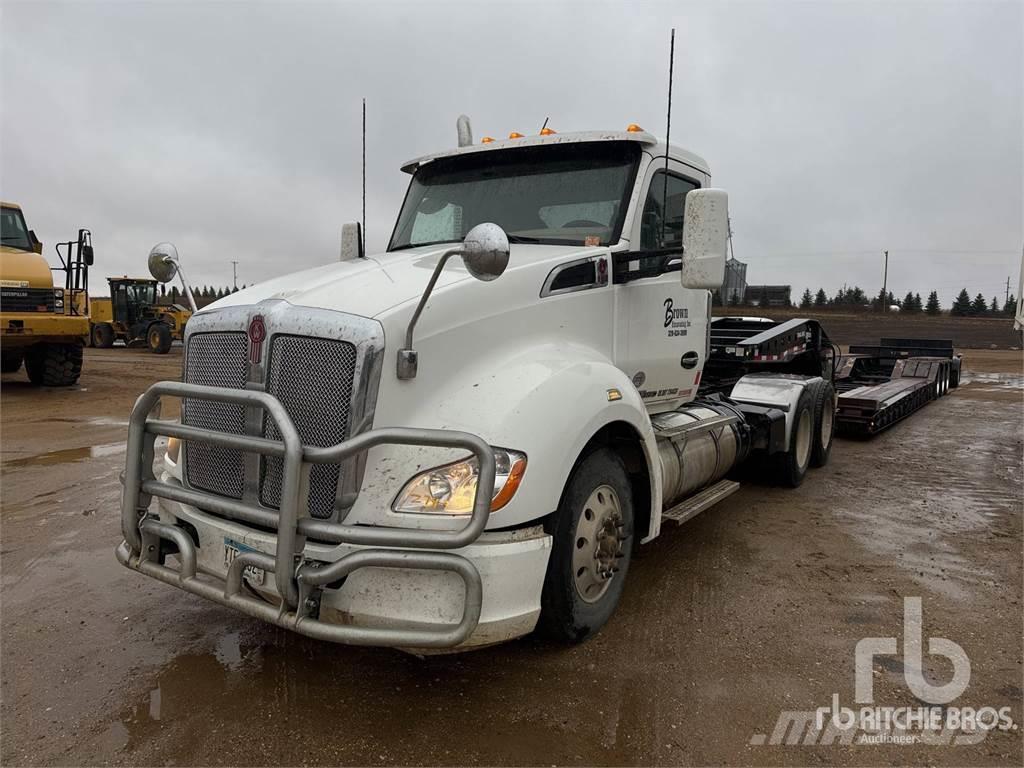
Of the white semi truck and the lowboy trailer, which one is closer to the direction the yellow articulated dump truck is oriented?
the white semi truck

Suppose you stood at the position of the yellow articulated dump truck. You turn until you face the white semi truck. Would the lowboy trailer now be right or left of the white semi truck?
left

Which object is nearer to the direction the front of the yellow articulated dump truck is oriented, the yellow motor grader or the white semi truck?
the white semi truck

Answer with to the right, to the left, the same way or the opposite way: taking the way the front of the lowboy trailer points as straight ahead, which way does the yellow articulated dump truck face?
to the left

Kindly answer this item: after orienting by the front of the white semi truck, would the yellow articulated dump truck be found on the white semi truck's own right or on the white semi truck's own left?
on the white semi truck's own right

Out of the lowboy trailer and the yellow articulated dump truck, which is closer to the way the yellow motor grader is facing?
the lowboy trailer

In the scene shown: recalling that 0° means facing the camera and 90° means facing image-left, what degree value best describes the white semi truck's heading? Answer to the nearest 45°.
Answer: approximately 45°

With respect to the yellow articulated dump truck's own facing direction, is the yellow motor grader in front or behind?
behind
